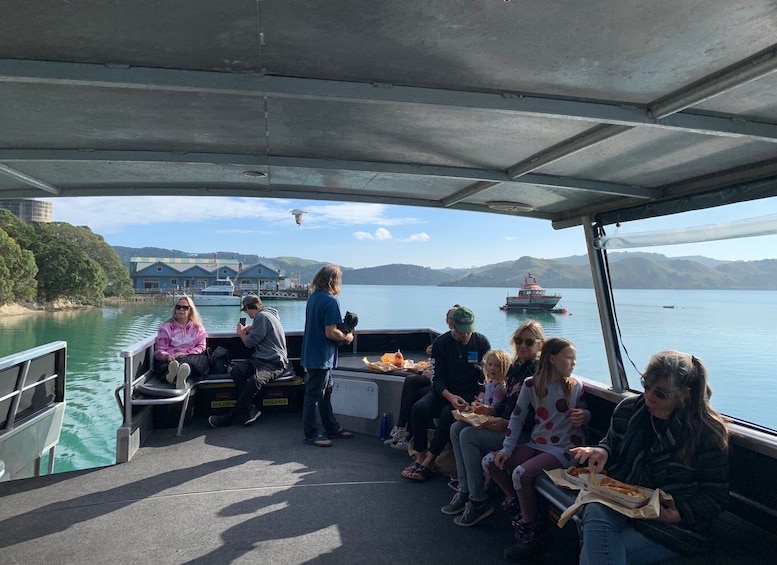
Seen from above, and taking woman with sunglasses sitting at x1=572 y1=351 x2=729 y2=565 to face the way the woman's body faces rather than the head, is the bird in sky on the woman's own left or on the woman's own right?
on the woman's own right

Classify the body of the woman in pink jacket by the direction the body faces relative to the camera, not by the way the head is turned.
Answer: toward the camera

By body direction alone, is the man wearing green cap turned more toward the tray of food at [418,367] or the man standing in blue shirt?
the man standing in blue shirt

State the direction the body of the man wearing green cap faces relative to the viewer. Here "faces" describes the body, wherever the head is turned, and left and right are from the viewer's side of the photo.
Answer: facing the viewer and to the left of the viewer

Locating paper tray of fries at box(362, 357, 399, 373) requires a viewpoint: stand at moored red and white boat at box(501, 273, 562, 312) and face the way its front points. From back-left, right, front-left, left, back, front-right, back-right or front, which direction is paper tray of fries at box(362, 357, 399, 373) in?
right

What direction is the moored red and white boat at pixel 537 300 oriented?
to the viewer's right

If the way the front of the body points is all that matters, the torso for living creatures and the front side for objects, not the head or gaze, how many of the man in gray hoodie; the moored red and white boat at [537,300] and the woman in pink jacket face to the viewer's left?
1
